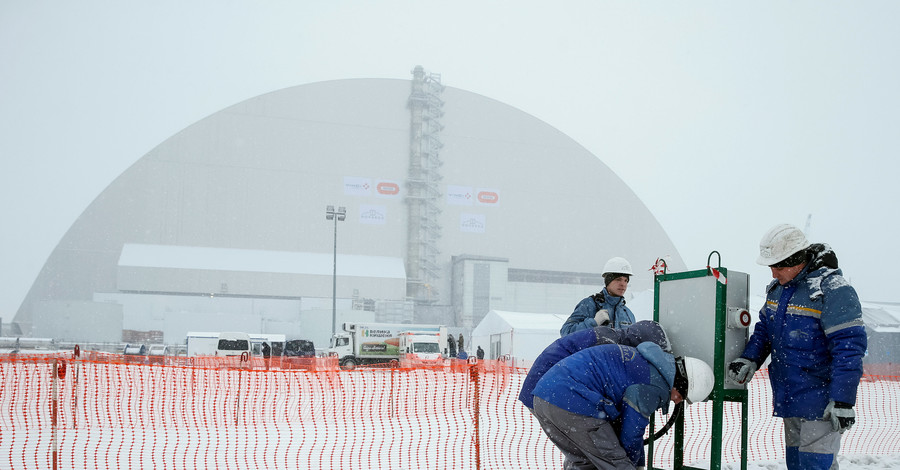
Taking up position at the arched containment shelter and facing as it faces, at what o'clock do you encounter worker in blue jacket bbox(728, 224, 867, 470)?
The worker in blue jacket is roughly at 12 o'clock from the arched containment shelter.

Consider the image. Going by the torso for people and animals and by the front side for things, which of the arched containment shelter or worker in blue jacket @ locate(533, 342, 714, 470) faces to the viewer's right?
the worker in blue jacket

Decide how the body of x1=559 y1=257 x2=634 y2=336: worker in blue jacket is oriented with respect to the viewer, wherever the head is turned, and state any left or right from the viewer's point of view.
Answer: facing the viewer and to the right of the viewer

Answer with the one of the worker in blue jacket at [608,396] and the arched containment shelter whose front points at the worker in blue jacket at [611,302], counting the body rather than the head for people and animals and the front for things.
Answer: the arched containment shelter

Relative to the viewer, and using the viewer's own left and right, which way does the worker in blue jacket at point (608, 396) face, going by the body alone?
facing to the right of the viewer

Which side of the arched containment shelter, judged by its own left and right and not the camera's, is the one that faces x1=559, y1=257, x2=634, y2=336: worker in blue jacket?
front

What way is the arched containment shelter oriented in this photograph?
toward the camera

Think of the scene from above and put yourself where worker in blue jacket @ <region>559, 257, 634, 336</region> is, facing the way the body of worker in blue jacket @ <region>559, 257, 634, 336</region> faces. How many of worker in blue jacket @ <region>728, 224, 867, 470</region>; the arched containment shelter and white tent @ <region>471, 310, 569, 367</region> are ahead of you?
1

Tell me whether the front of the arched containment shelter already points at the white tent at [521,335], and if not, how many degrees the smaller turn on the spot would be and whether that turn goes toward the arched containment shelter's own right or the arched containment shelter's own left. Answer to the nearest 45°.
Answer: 0° — it already faces it

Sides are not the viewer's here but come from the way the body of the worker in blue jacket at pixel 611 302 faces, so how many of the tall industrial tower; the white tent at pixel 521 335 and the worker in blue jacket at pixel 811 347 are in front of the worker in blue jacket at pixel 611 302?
1

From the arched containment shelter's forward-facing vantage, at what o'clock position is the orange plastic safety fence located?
The orange plastic safety fence is roughly at 12 o'clock from the arched containment shelter.

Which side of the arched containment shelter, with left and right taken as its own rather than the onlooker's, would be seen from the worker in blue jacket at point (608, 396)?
front

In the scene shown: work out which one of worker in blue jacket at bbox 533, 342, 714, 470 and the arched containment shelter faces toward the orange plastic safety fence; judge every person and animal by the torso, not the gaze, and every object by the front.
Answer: the arched containment shelter

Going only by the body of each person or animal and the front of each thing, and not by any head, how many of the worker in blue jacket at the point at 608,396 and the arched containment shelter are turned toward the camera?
1
